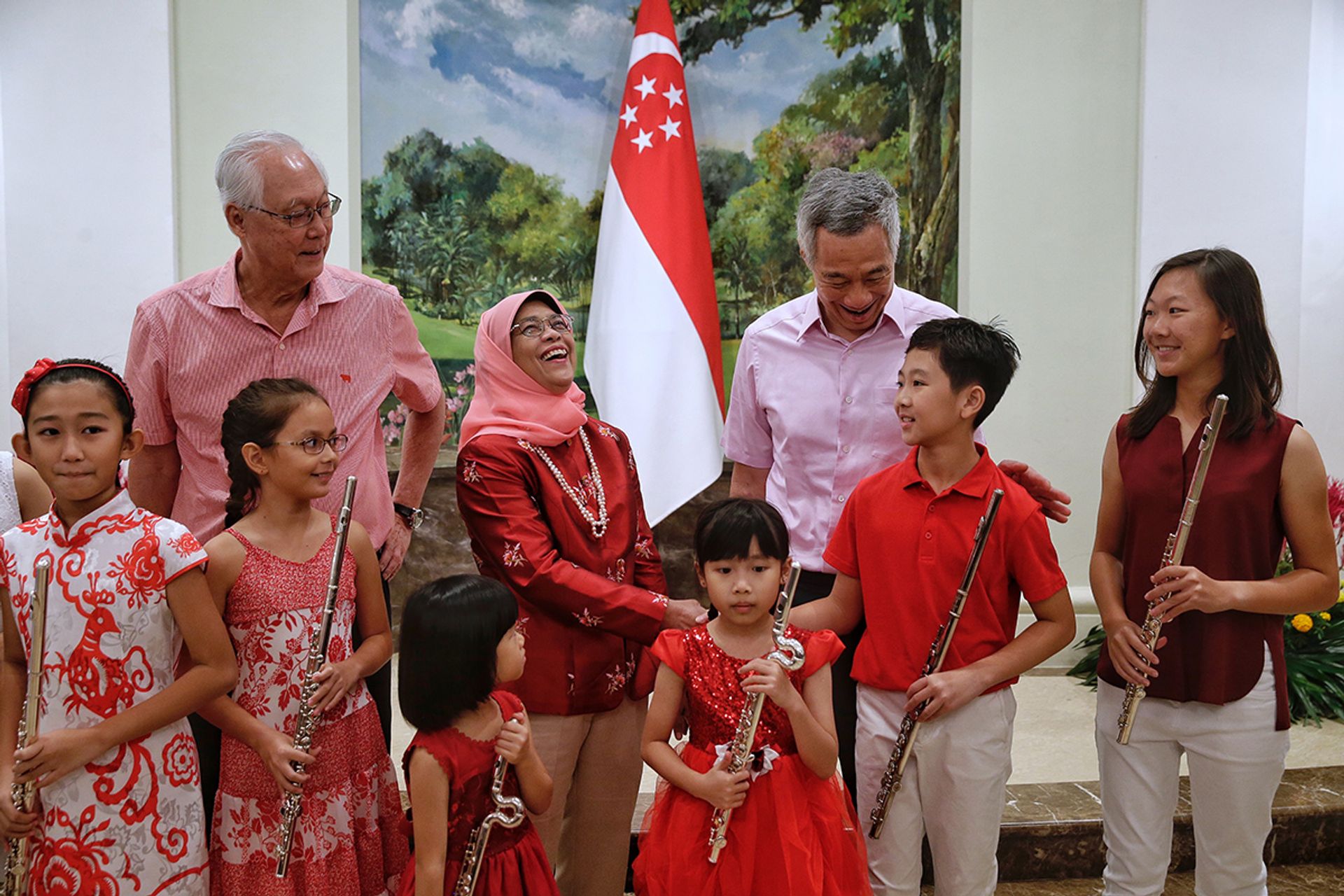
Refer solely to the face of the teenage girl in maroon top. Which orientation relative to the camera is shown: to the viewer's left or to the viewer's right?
to the viewer's left

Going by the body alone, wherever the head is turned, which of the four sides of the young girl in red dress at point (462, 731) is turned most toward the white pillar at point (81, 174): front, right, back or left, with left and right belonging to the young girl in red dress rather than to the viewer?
back

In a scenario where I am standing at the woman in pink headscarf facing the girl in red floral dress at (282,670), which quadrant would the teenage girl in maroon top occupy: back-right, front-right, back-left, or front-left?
back-left

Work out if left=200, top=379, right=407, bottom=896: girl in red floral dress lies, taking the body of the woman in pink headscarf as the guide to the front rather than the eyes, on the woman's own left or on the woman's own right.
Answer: on the woman's own right

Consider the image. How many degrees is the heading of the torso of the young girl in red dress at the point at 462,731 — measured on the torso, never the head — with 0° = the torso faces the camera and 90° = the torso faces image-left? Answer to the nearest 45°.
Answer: approximately 315°
